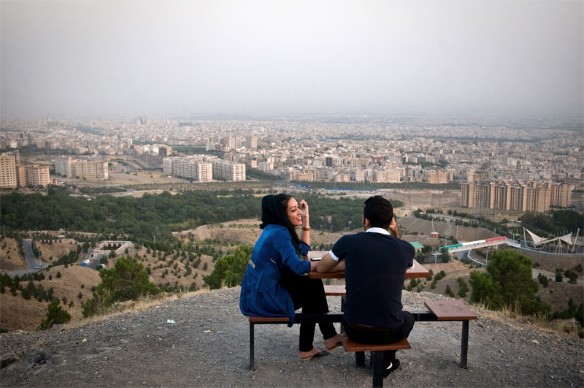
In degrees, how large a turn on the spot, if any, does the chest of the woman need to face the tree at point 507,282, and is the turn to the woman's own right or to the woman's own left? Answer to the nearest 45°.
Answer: approximately 45° to the woman's own left

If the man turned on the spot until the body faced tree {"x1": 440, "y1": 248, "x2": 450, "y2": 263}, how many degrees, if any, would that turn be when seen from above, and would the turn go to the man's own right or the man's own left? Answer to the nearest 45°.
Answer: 0° — they already face it

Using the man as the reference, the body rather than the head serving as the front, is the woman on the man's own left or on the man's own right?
on the man's own left

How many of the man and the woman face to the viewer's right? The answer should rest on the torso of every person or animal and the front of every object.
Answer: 1

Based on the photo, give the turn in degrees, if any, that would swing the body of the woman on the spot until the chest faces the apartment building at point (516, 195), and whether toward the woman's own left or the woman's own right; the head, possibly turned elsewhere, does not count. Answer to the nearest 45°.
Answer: approximately 45° to the woman's own left

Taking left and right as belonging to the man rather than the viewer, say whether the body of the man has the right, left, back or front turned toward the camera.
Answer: back

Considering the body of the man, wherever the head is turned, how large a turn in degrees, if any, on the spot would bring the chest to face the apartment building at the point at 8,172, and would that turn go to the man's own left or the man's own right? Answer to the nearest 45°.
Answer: approximately 45° to the man's own left

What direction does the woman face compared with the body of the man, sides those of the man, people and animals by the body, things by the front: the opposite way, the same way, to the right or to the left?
to the right

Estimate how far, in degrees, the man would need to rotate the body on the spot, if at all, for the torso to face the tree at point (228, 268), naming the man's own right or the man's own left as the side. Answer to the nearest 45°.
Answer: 0° — they already face it

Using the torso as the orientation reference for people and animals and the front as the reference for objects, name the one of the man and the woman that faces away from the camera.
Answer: the man

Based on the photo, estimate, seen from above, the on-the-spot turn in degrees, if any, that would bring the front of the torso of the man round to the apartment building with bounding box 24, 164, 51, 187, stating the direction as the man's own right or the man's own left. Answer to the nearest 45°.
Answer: approximately 45° to the man's own left

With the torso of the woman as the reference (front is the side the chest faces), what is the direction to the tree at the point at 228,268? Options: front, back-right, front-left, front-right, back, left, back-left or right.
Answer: left

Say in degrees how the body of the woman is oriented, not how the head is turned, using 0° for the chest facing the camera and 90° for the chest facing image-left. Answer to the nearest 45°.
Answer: approximately 270°
